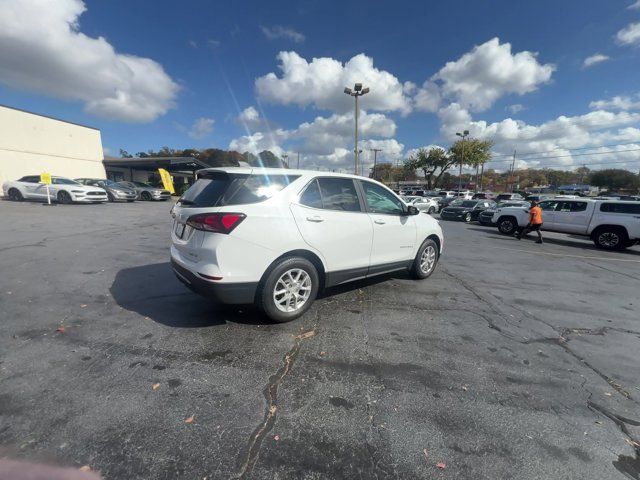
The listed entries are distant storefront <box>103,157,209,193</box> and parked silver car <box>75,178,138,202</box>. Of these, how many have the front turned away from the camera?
0

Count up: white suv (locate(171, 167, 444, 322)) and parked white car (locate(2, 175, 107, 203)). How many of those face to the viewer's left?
0

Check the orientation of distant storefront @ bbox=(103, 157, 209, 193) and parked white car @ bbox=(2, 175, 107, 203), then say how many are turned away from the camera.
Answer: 0

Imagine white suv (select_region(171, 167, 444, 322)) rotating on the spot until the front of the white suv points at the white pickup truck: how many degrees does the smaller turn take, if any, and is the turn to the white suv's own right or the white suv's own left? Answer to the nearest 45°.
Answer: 0° — it already faces it

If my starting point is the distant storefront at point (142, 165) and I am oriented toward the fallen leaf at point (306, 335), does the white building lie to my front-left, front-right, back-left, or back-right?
front-right

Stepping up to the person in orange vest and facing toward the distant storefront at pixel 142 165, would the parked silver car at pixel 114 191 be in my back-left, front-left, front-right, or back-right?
front-left

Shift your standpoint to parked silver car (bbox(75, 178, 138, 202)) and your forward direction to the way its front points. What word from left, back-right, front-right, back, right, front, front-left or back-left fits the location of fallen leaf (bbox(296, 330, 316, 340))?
front-right

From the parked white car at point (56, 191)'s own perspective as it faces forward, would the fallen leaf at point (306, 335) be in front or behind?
in front

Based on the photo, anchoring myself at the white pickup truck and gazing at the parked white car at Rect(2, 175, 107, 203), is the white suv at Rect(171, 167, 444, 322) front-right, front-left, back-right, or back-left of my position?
front-left

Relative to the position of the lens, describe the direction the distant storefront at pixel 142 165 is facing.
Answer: facing the viewer and to the right of the viewer

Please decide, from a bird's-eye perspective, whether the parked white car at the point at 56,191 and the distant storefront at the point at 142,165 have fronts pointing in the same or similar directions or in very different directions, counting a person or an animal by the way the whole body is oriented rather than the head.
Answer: same or similar directions

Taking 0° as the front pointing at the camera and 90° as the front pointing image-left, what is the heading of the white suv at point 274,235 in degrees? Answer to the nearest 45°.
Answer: approximately 225°

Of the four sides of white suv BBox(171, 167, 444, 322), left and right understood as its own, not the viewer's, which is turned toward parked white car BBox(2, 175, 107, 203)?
left

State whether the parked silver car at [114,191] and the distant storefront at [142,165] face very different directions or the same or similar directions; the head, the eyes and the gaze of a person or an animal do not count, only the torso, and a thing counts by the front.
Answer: same or similar directions

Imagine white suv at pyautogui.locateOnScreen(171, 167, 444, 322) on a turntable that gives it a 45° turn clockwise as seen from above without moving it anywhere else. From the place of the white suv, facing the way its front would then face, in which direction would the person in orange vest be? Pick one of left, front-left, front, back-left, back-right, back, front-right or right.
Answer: front-left

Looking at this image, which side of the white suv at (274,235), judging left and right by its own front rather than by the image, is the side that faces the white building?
left

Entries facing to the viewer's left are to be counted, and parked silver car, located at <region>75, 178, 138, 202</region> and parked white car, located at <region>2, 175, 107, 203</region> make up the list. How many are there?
0
